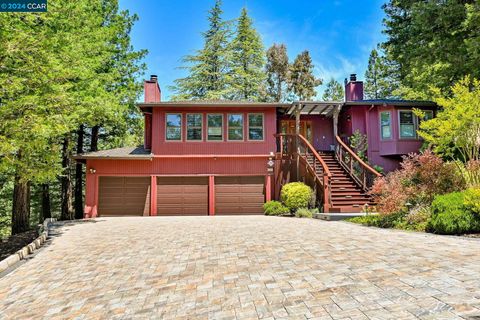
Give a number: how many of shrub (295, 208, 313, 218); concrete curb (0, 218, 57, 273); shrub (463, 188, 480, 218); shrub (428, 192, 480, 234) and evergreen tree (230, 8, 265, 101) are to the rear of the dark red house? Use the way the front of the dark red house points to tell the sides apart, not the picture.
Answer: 1

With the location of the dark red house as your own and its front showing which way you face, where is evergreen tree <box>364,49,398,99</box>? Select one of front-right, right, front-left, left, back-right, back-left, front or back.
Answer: back-left

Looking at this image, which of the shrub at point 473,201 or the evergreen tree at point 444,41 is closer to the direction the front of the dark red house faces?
the shrub

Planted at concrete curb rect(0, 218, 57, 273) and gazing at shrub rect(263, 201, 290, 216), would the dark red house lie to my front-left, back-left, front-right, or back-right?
front-left

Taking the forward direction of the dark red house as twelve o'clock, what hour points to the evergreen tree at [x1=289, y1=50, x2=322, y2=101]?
The evergreen tree is roughly at 7 o'clock from the dark red house.

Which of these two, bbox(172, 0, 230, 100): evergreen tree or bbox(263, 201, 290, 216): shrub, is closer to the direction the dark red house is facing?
the shrub

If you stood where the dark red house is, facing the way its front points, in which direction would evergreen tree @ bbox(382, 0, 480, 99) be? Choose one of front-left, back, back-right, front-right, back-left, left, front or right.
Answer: left

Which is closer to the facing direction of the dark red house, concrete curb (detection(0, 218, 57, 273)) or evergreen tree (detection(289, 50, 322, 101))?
the concrete curb

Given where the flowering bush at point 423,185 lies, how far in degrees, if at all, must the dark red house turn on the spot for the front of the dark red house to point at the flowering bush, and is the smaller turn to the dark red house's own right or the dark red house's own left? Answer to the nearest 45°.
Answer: approximately 45° to the dark red house's own left

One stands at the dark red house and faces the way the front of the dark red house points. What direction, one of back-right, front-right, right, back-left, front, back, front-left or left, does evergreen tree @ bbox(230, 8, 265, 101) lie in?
back

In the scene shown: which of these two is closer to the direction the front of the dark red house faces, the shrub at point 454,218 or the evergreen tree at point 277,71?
the shrub

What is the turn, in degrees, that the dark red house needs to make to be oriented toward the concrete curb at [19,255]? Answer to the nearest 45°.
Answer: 0° — it already faces it

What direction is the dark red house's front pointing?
toward the camera

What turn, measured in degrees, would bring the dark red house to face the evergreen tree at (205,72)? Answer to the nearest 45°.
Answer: approximately 180°
